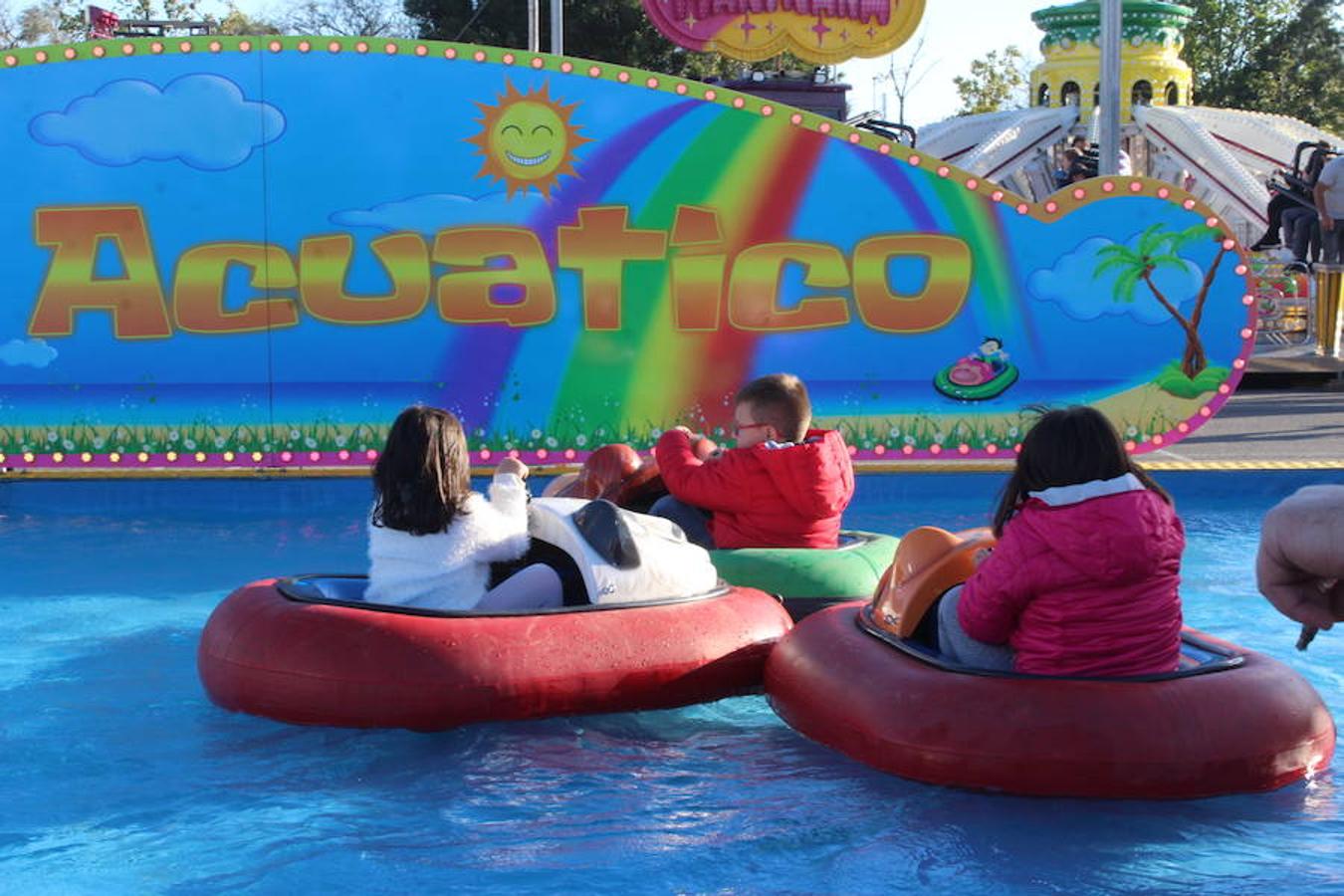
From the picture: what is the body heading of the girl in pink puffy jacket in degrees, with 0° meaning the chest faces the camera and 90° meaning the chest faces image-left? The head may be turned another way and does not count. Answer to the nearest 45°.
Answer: approximately 135°

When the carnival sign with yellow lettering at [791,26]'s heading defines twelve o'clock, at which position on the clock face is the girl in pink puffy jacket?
The girl in pink puffy jacket is roughly at 12 o'clock from the carnival sign with yellow lettering.

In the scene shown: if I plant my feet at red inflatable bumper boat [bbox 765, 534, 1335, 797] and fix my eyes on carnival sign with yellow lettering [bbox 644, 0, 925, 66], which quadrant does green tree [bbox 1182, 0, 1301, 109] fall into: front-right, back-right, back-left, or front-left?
front-right

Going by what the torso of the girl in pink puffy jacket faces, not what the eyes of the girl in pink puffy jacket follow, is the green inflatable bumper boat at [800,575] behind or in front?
in front

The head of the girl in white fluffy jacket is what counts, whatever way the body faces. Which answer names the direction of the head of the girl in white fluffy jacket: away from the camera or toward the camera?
away from the camera

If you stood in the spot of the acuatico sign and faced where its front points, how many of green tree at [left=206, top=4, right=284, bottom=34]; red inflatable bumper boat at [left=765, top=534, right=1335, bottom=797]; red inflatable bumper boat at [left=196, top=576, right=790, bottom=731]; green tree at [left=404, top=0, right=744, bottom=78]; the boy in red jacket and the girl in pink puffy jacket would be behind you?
2

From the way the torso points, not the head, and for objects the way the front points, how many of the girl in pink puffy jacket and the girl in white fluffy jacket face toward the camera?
0

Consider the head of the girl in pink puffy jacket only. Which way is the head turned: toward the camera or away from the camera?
away from the camera

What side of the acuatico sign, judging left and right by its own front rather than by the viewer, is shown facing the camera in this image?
front

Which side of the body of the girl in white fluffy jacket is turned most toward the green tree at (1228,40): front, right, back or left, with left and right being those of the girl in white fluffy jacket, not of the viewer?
front

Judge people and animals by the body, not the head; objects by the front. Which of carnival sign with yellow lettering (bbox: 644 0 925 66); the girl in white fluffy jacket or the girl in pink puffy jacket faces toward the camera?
the carnival sign with yellow lettering

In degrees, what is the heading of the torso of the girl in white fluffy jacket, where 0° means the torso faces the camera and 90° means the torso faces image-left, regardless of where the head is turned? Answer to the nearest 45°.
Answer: approximately 225°

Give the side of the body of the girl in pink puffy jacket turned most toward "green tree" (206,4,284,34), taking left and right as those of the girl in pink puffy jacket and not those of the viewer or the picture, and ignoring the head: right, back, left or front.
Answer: front

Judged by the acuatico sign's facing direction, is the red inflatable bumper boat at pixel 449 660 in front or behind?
in front

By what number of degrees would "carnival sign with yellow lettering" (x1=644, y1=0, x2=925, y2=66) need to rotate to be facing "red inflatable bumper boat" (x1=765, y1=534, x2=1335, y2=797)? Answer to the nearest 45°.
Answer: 0° — it already faces it
